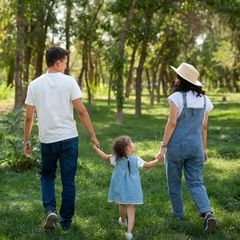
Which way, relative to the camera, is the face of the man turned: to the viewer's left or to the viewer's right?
to the viewer's right

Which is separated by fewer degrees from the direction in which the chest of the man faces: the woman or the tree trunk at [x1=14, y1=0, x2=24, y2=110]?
the tree trunk

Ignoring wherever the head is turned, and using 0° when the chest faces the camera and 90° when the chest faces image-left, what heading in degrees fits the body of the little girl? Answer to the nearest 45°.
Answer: approximately 180°

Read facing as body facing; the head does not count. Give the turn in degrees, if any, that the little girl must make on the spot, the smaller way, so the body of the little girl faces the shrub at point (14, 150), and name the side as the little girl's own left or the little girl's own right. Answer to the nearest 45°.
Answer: approximately 45° to the little girl's own left

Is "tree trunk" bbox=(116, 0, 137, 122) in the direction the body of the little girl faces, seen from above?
yes

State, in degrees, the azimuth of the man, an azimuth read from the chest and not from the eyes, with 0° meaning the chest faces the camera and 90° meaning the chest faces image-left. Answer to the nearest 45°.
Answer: approximately 180°

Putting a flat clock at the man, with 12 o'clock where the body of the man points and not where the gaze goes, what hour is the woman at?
The woman is roughly at 3 o'clock from the man.

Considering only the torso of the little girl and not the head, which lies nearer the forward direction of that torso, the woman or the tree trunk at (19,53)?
the tree trunk

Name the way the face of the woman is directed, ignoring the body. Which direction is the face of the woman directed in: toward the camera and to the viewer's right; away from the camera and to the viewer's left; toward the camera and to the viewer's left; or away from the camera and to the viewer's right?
away from the camera and to the viewer's left
